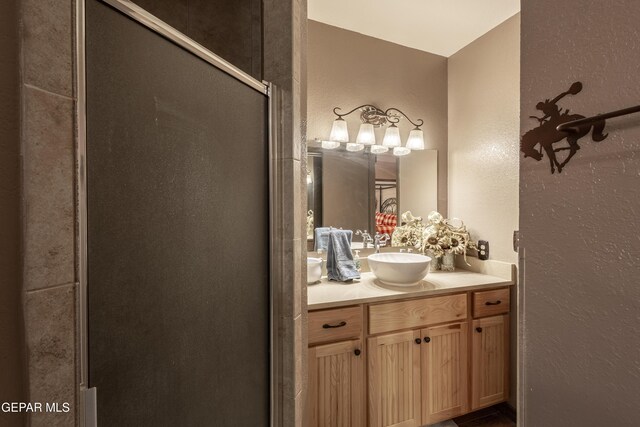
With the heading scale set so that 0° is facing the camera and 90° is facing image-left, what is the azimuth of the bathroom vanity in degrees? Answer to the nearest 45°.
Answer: approximately 315°

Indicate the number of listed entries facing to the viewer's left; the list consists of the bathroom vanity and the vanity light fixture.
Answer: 0

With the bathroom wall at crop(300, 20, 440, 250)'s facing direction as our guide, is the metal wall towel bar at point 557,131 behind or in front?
in front
